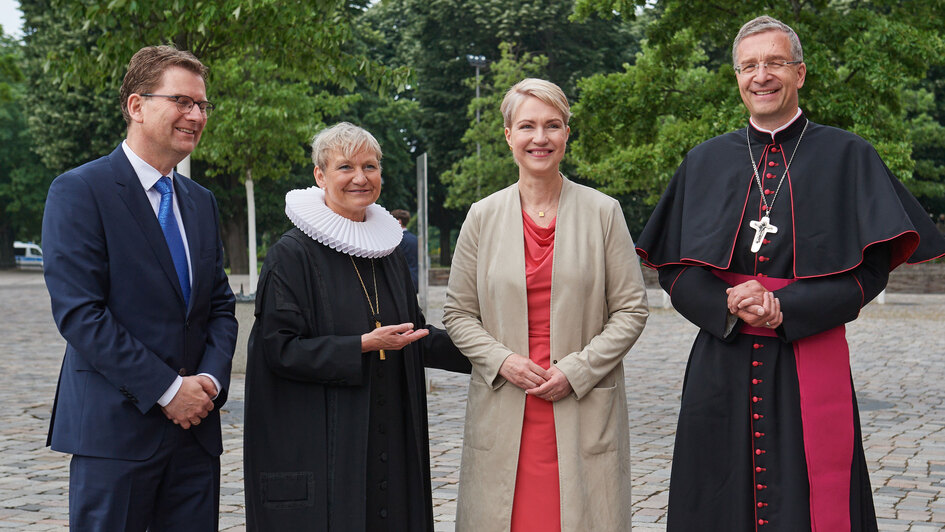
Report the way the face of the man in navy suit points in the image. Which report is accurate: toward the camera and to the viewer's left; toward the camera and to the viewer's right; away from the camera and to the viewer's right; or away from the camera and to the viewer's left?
toward the camera and to the viewer's right

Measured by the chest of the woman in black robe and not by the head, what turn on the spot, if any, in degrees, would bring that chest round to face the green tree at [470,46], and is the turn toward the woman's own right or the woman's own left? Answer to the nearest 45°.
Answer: approximately 135° to the woman's own left

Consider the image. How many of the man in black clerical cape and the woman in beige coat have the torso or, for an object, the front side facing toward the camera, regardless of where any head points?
2

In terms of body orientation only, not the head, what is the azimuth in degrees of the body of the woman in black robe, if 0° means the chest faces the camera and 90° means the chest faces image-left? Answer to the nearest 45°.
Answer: approximately 315°

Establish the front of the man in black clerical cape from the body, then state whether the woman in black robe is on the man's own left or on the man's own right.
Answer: on the man's own right

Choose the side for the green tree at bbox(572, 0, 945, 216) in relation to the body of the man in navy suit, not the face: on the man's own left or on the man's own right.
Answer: on the man's own left

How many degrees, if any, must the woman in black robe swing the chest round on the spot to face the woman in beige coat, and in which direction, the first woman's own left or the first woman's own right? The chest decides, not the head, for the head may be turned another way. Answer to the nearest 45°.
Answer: approximately 45° to the first woman's own left

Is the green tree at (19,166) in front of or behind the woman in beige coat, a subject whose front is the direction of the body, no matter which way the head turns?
behind

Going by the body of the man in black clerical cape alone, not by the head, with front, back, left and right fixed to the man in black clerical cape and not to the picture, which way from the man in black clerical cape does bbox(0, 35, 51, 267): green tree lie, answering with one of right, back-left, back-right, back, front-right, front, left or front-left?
back-right

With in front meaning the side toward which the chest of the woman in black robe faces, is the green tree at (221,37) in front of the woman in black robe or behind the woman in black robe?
behind

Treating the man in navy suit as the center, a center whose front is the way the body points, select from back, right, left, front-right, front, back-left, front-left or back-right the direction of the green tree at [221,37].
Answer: back-left

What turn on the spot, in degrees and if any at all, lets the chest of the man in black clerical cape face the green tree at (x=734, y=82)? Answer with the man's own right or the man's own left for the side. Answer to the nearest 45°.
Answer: approximately 180°

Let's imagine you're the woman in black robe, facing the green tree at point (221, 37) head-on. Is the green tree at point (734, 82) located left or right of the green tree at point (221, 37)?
right

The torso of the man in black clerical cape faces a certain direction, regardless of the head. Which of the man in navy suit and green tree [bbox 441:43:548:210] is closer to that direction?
the man in navy suit
